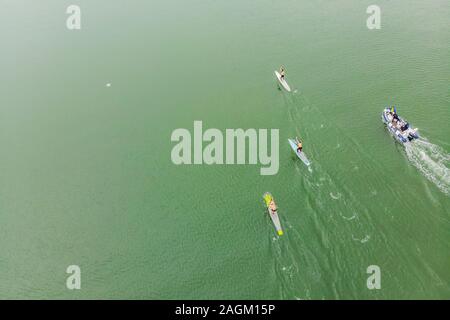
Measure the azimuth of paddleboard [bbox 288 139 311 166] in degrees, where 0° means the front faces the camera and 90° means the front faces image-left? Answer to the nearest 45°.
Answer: approximately 135°

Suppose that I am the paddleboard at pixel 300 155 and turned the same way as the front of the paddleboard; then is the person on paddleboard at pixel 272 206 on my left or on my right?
on my left

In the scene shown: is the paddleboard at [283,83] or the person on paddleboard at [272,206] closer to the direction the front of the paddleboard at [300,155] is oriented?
the paddleboard

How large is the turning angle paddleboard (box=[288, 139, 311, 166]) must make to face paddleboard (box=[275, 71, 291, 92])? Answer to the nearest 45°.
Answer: approximately 45° to its right
